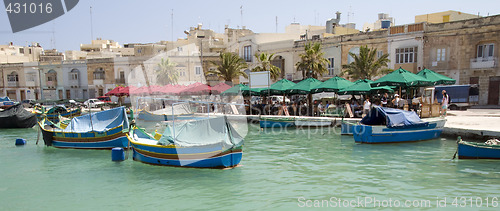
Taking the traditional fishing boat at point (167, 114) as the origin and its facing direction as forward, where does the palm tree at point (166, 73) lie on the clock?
The palm tree is roughly at 3 o'clock from the traditional fishing boat.

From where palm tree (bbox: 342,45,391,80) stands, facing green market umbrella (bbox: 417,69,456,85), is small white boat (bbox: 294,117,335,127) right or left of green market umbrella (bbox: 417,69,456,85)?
right

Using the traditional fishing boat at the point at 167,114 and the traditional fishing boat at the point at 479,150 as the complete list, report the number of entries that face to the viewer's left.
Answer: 2

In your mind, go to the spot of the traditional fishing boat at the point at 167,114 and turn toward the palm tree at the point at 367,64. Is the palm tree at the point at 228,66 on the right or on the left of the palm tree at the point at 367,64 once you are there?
left

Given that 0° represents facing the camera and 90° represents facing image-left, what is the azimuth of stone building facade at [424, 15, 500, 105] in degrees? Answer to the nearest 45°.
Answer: approximately 45°

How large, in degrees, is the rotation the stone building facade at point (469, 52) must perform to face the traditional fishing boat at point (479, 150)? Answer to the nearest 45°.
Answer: approximately 45° to its left

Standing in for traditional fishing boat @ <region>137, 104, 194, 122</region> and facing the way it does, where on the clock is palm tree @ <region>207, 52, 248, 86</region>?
The palm tree is roughly at 5 o'clock from the traditional fishing boat.

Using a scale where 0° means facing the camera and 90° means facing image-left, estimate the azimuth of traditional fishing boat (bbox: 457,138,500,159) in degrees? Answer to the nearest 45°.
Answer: approximately 90°

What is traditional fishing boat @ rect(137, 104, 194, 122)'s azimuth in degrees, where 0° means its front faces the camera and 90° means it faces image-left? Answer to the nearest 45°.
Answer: approximately 90°

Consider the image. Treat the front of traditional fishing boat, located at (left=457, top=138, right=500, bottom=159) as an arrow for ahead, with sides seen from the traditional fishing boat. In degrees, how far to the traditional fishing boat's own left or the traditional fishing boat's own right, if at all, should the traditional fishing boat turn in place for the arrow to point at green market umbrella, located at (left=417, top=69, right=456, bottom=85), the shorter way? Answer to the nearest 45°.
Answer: approximately 90° to the traditional fishing boat's own right

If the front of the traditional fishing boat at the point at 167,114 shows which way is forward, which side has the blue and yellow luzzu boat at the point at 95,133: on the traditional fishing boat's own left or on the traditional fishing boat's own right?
on the traditional fishing boat's own left
